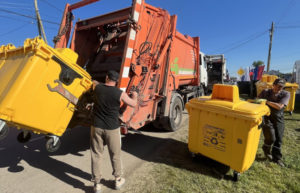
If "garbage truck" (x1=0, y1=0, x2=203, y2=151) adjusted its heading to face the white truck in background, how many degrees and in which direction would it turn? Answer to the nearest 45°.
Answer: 0° — it already faces it

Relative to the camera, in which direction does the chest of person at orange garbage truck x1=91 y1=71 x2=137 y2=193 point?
away from the camera

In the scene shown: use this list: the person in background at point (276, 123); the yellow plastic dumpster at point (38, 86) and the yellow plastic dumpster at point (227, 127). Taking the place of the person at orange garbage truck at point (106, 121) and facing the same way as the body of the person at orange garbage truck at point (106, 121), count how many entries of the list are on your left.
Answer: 1

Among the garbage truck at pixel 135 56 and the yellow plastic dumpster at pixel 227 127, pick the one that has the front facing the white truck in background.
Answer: the garbage truck

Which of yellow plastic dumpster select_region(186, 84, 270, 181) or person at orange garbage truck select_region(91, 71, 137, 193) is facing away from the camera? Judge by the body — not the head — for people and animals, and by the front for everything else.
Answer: the person at orange garbage truck

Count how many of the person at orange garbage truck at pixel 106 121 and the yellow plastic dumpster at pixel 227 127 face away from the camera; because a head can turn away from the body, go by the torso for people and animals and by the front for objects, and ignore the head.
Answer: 1

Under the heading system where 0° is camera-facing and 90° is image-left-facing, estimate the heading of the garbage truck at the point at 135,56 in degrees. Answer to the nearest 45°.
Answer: approximately 225°

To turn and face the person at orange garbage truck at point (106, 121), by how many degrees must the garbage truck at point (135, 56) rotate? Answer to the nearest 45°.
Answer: approximately 180°

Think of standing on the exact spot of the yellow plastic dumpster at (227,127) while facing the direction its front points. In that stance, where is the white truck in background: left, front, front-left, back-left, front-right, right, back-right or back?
back-right

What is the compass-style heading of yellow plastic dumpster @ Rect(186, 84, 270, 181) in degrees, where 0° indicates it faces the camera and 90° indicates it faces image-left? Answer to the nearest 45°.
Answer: approximately 45°

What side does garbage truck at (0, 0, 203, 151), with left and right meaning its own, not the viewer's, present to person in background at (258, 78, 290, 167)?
right

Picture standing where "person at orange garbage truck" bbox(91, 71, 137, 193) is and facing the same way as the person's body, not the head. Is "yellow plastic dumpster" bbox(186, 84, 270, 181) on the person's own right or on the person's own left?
on the person's own right
